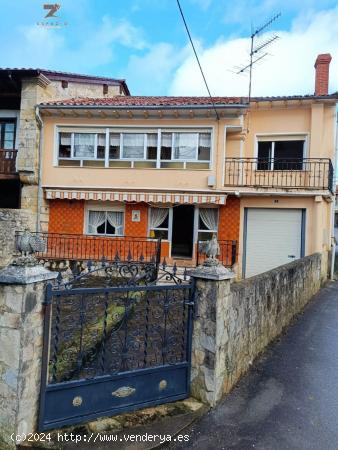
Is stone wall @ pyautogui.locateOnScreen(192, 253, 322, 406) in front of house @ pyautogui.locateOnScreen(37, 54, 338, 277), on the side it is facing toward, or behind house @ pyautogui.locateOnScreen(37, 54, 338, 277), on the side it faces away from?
in front

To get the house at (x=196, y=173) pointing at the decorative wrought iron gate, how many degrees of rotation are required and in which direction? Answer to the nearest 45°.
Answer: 0° — it already faces it

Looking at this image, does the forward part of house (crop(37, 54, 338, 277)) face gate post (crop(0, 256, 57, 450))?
yes

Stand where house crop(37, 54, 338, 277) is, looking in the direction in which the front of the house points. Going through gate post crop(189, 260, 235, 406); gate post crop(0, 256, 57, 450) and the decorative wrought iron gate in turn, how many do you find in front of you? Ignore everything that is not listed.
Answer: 3

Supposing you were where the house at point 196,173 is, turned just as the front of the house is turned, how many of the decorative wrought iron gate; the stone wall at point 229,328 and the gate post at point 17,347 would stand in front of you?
3

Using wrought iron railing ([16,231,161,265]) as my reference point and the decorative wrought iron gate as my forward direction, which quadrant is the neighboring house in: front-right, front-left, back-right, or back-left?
back-right

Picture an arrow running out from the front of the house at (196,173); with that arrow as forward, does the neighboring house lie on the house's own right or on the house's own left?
on the house's own right

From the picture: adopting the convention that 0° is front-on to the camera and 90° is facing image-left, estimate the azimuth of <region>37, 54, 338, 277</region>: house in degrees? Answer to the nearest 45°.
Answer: approximately 0°

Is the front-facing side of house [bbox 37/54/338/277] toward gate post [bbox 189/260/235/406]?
yes

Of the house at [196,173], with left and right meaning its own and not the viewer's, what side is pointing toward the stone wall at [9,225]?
right

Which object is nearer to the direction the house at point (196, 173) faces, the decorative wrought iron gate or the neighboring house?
the decorative wrought iron gate

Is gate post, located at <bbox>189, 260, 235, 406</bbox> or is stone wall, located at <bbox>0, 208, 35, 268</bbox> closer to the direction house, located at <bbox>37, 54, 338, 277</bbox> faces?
the gate post
